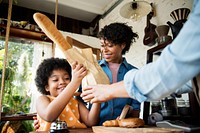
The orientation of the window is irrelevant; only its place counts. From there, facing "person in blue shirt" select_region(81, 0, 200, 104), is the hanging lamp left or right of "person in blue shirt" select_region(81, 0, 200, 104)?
left

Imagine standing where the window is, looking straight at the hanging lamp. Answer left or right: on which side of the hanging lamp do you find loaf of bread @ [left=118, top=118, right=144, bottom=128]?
right

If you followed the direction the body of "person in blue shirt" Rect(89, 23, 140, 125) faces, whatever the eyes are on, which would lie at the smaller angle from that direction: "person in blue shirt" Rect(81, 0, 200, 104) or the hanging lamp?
the person in blue shirt

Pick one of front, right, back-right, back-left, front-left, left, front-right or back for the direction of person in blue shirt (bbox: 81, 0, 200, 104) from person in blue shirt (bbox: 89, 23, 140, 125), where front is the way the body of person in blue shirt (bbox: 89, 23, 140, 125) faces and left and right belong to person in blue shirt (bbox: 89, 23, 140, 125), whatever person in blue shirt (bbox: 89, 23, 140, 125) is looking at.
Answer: front-left

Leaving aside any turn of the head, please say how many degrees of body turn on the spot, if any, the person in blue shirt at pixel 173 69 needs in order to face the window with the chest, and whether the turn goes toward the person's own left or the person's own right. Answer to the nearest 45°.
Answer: approximately 45° to the person's own right

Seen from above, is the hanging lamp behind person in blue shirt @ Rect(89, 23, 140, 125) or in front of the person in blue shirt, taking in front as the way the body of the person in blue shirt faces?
behind

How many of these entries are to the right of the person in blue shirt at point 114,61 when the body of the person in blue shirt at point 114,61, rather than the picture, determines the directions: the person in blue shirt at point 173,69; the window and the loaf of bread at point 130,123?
1

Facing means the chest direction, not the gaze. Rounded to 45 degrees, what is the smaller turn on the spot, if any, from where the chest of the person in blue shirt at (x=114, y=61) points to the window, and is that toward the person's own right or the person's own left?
approximately 90° to the person's own right

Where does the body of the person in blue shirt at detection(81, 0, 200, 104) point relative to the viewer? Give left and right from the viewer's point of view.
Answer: facing to the left of the viewer
